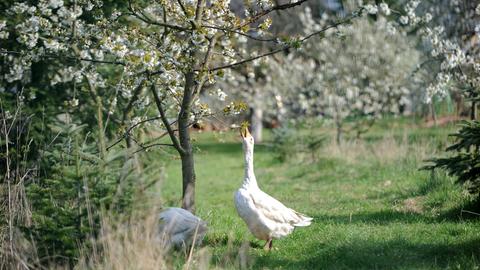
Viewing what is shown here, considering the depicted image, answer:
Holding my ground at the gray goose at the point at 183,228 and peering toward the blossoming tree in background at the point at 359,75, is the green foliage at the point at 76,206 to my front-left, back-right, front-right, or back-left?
back-left

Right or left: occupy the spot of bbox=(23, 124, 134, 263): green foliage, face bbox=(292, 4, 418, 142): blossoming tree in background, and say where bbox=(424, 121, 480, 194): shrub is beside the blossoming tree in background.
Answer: right
